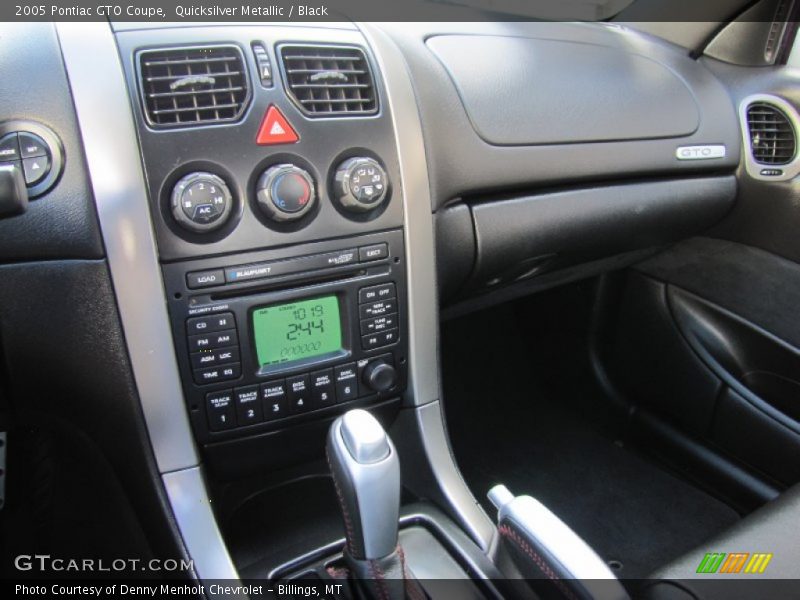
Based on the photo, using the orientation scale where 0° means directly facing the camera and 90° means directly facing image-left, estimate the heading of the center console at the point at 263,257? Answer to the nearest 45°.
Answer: approximately 0°
